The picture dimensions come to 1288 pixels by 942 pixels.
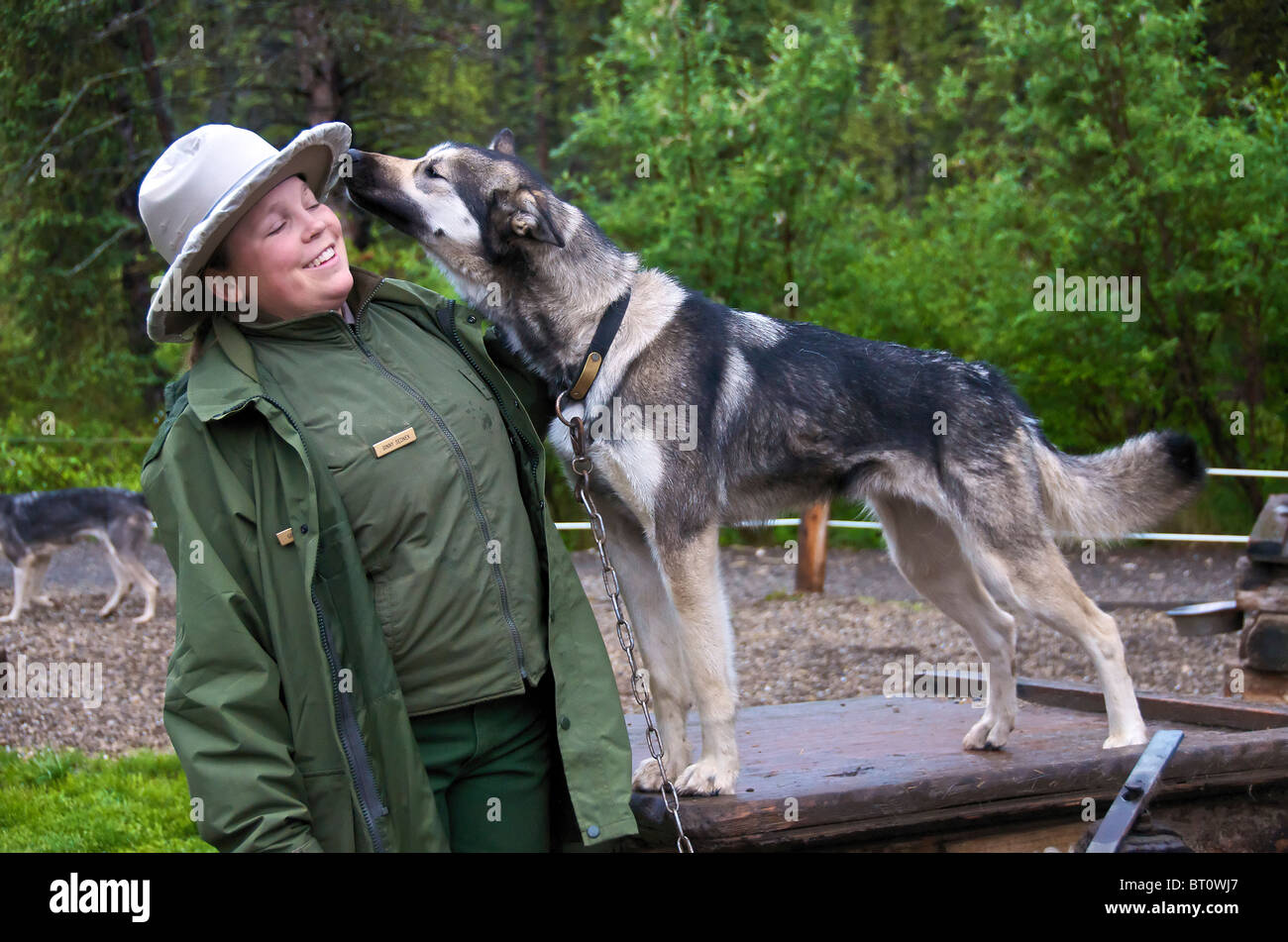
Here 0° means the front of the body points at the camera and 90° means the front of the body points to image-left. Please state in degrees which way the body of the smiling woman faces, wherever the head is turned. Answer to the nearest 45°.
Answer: approximately 315°

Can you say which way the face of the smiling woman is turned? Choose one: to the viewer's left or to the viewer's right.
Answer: to the viewer's right

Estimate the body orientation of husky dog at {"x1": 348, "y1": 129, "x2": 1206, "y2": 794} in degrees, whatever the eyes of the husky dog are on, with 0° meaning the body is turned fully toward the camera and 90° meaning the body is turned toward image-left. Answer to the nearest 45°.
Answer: approximately 90°

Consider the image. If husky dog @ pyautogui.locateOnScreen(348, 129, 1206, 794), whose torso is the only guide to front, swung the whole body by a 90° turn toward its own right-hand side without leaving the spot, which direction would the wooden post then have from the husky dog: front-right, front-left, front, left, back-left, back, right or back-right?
front

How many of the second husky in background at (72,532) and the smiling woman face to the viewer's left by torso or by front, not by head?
1

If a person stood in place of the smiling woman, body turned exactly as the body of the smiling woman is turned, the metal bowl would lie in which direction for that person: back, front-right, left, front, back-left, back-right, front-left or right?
left

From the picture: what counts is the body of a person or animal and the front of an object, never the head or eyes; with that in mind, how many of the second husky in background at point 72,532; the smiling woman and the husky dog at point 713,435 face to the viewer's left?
2

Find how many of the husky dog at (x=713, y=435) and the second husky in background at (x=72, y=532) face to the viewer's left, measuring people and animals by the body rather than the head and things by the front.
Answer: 2

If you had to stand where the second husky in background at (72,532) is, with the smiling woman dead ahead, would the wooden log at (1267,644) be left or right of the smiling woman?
left

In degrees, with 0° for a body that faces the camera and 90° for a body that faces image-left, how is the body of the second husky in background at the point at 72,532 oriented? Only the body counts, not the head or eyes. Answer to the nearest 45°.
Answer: approximately 90°

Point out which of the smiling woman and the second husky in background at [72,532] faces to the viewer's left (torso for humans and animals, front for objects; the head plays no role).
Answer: the second husky in background
